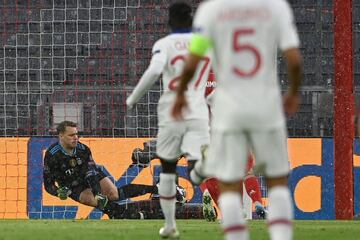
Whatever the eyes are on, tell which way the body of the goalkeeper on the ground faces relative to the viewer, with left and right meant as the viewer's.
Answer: facing the viewer and to the right of the viewer

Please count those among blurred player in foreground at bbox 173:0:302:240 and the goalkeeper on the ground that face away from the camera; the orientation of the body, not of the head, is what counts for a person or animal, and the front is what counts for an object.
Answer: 1

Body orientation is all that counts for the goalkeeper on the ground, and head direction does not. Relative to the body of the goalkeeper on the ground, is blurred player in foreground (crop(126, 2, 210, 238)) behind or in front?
in front

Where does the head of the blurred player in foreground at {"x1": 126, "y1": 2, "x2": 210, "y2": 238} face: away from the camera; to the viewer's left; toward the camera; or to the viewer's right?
away from the camera

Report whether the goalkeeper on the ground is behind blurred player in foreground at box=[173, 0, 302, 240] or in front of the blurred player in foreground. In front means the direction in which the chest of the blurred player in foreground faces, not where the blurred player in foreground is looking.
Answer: in front

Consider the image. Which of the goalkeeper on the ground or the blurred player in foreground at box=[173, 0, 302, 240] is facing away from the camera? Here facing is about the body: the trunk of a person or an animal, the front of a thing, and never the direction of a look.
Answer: the blurred player in foreground

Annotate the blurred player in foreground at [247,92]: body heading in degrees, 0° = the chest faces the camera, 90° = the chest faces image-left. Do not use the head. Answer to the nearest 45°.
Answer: approximately 180°
